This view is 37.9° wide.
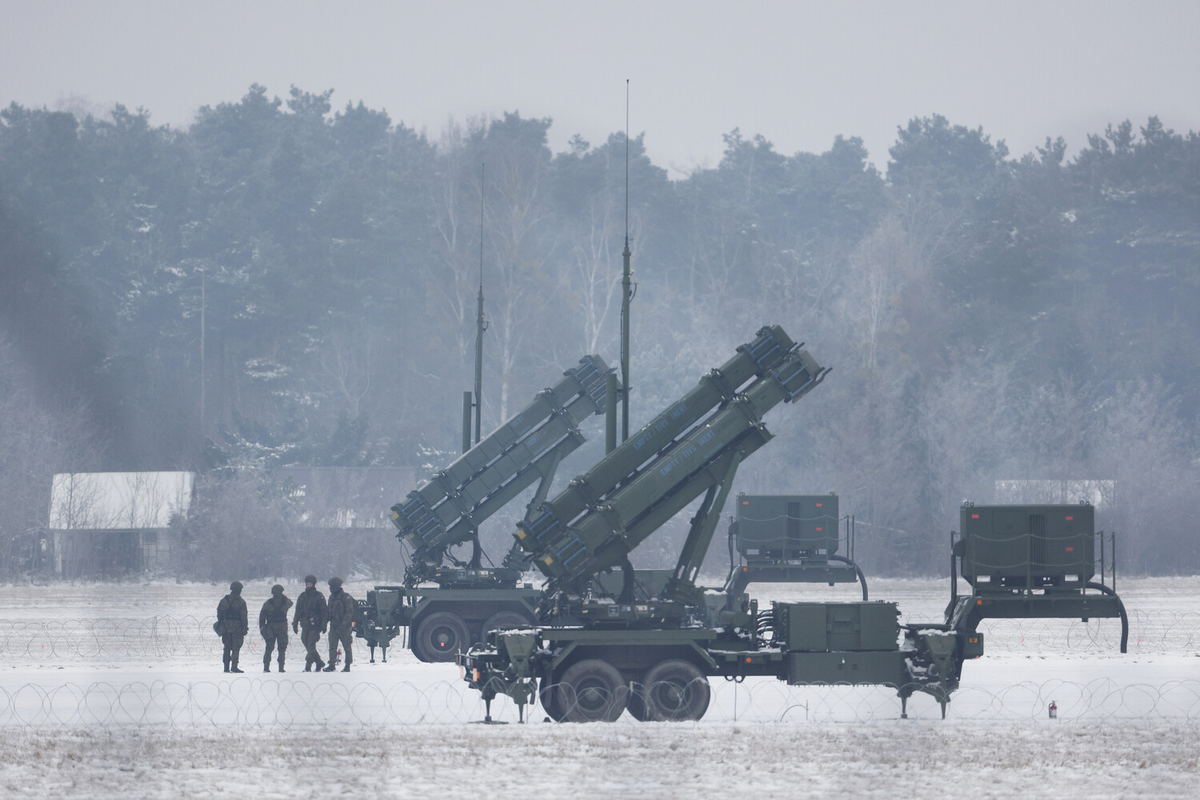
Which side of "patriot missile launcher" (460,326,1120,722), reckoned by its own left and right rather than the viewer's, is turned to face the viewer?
right

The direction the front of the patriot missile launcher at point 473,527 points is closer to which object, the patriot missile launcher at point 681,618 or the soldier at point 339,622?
the patriot missile launcher

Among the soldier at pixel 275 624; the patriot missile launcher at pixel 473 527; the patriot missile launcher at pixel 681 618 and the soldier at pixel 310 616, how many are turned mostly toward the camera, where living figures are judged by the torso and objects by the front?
2

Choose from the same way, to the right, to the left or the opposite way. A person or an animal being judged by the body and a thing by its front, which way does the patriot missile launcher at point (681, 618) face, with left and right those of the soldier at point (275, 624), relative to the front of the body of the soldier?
to the left

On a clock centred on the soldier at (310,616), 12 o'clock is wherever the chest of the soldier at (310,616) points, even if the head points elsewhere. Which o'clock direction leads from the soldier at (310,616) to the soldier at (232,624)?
the soldier at (232,624) is roughly at 3 o'clock from the soldier at (310,616).

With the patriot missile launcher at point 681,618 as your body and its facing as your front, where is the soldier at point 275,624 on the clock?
The soldier is roughly at 7 o'clock from the patriot missile launcher.

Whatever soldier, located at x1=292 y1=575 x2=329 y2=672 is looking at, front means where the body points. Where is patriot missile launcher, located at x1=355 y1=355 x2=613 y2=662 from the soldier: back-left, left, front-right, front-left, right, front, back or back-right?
back-left

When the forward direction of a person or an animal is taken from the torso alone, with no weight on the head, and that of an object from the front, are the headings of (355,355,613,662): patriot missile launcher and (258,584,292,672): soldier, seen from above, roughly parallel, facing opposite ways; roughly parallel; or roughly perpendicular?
roughly perpendicular

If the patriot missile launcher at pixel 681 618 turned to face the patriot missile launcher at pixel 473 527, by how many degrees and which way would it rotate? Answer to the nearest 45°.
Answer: approximately 135° to its left

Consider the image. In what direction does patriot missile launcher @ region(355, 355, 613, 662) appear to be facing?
to the viewer's right

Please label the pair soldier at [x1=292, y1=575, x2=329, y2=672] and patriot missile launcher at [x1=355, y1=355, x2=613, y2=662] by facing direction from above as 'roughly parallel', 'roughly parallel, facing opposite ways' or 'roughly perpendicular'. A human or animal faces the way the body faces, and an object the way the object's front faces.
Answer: roughly perpendicular

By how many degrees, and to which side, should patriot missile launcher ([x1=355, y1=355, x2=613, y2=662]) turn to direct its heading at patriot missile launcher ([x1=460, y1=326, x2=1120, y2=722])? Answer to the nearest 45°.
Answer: approximately 90° to its right
